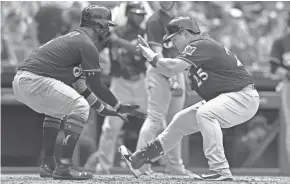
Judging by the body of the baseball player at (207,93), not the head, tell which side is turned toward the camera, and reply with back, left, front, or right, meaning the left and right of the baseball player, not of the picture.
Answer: left

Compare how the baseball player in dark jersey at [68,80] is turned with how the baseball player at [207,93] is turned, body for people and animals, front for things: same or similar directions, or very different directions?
very different directions

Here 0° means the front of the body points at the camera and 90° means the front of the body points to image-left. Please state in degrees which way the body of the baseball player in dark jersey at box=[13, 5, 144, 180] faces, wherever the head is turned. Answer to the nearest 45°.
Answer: approximately 270°

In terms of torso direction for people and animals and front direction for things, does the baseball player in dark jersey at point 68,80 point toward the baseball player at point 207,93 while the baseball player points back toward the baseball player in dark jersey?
yes

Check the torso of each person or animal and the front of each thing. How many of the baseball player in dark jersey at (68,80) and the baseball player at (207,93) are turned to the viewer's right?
1

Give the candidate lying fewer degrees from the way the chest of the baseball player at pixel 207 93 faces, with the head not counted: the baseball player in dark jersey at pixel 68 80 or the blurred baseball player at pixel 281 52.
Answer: the baseball player in dark jersey

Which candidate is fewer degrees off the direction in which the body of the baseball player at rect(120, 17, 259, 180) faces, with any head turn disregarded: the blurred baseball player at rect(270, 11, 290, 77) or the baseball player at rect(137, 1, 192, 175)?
the baseball player at rect(137, 1, 192, 175)

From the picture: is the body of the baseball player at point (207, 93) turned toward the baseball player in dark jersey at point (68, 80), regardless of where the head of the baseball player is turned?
yes

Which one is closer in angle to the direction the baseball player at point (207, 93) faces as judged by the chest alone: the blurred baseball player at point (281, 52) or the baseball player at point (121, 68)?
the baseball player at point (121, 68)
